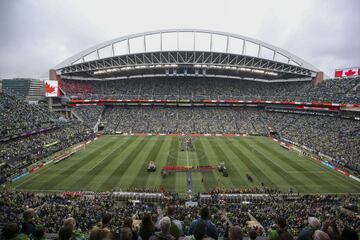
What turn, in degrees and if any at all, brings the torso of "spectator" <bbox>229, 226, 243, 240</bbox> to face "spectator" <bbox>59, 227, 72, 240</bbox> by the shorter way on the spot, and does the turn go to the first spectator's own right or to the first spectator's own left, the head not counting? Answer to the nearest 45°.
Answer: approximately 90° to the first spectator's own left

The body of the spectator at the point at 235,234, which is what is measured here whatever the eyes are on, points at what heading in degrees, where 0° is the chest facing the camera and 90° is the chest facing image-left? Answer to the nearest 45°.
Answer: approximately 180°

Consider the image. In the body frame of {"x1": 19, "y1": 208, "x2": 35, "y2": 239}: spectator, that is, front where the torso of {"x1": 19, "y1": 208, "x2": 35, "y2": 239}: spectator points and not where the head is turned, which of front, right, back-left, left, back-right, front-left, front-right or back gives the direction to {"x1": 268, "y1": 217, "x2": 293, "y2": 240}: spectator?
right

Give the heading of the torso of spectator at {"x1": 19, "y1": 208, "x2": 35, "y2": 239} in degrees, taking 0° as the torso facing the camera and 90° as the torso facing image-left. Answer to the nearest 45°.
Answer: approximately 225°

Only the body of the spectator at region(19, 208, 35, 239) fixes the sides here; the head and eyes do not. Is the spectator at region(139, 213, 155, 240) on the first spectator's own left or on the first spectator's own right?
on the first spectator's own right

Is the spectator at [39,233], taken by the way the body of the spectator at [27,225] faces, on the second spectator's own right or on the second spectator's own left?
on the second spectator's own right

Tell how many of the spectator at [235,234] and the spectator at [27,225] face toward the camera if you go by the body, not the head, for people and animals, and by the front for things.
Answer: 0

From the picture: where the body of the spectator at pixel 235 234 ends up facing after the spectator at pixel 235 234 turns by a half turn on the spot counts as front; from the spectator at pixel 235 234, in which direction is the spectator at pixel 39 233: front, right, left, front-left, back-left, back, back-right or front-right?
right

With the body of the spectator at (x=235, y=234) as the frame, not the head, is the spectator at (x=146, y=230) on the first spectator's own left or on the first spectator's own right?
on the first spectator's own left

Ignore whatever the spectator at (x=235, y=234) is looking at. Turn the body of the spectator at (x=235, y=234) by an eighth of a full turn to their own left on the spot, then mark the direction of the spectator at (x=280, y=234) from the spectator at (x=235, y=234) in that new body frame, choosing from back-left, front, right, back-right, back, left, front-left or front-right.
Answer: right
